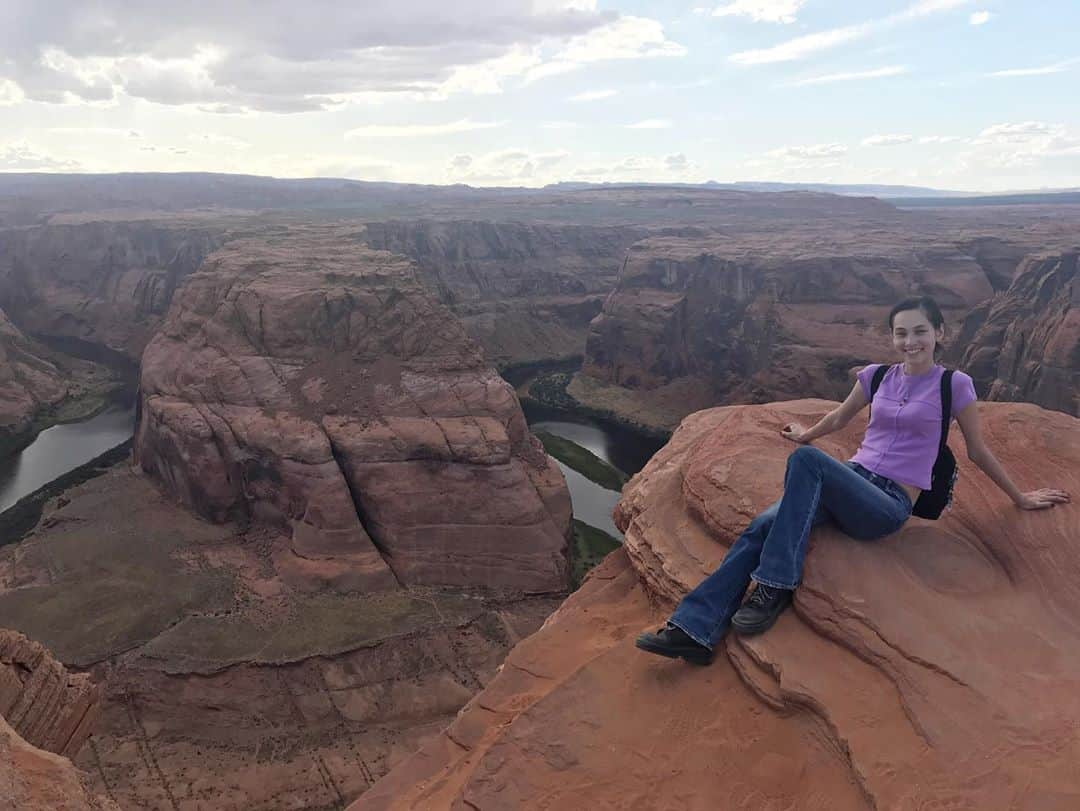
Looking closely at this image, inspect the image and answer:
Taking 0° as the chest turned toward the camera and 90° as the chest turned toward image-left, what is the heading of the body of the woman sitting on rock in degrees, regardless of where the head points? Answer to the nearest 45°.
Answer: approximately 45°

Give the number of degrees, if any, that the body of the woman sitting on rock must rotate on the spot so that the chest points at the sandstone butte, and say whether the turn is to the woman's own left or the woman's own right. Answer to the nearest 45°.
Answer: approximately 90° to the woman's own right
